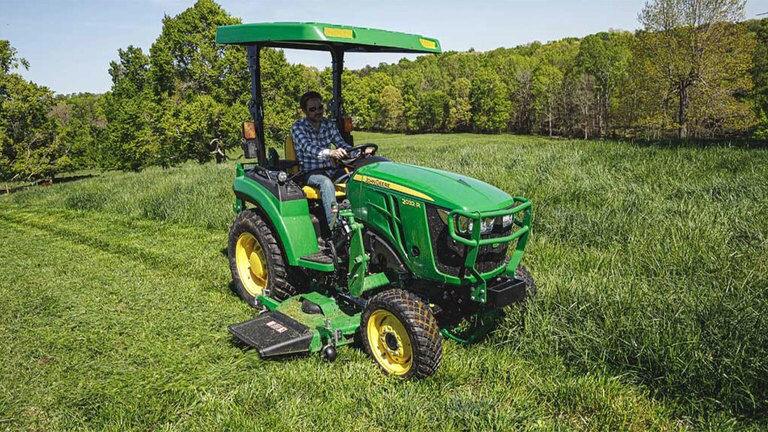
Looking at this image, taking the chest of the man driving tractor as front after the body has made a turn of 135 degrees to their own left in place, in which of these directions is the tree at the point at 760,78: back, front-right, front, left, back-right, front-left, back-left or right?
front-right

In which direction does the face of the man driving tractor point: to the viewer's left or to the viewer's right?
to the viewer's right

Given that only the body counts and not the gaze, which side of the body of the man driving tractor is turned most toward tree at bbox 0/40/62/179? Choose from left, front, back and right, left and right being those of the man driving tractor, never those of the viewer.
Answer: back

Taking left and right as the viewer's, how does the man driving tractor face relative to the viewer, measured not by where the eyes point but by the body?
facing the viewer and to the right of the viewer

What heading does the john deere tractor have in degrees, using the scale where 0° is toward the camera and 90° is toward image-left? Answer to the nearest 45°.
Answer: approximately 315°

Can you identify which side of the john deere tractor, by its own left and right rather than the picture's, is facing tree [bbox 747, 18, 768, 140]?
left
